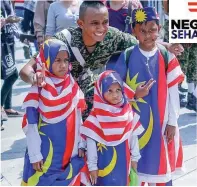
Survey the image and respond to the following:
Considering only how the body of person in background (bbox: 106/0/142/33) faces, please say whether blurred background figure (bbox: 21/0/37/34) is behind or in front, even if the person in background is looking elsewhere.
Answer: behind

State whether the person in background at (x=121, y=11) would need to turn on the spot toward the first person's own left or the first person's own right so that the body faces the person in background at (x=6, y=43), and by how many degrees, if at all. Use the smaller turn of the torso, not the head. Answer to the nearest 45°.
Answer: approximately 90° to the first person's own right

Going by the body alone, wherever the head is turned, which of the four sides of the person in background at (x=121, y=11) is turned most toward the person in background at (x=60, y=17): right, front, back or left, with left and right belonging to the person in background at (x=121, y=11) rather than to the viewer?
right

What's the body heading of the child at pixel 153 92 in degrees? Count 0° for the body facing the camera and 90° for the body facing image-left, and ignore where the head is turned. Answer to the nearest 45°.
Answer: approximately 0°

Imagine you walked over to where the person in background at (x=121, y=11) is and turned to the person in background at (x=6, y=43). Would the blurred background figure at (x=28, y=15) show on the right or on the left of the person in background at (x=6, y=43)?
right

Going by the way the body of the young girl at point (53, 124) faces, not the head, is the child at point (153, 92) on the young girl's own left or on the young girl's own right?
on the young girl's own left

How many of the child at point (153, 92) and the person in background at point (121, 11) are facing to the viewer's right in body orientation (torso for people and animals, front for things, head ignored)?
0

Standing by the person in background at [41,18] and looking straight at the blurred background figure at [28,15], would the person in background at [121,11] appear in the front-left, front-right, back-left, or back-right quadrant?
back-right
